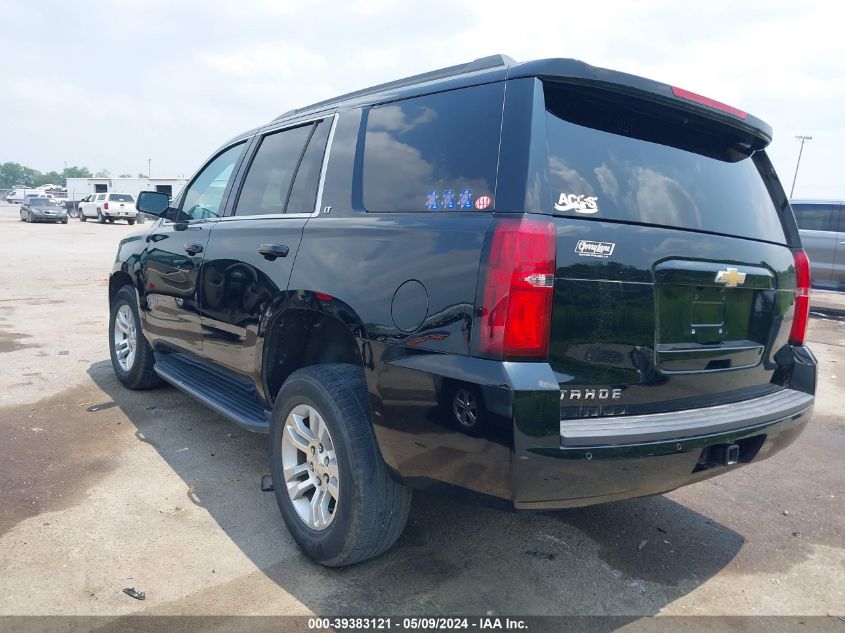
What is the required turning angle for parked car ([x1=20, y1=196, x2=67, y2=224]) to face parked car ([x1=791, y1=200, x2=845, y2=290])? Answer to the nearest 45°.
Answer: approximately 45° to its right

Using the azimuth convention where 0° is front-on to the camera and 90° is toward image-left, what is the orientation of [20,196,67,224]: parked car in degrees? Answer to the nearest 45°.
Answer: approximately 315°

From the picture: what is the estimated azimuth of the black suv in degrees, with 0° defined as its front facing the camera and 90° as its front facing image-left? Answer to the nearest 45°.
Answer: approximately 135°

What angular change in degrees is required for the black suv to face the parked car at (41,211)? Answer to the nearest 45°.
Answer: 0° — it already faces it

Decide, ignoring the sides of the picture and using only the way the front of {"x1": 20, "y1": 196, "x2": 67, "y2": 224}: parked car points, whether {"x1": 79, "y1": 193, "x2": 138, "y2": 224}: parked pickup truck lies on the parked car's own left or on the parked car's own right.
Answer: on the parked car's own left
